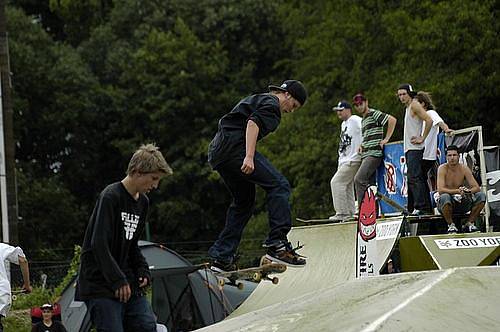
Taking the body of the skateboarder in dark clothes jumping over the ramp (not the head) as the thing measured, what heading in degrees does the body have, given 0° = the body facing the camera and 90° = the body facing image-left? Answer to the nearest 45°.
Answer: approximately 270°

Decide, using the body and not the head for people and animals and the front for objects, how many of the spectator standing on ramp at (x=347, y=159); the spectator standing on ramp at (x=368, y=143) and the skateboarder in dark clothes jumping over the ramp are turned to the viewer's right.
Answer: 1

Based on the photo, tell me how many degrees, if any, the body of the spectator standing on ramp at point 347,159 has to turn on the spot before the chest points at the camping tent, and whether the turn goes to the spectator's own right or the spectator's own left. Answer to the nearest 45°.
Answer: approximately 45° to the spectator's own right

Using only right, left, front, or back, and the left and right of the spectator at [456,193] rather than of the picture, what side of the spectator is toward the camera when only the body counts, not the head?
front

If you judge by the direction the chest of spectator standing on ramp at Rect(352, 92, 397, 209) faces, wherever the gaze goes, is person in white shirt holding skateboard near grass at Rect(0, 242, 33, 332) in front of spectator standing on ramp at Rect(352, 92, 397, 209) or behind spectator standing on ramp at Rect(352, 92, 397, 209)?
in front

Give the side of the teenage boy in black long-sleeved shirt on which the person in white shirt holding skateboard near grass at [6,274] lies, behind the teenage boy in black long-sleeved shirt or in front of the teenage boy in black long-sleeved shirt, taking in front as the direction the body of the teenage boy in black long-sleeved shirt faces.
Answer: behind

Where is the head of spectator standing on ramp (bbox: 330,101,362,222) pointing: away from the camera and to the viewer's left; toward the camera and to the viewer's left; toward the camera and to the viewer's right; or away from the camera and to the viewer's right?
toward the camera and to the viewer's left

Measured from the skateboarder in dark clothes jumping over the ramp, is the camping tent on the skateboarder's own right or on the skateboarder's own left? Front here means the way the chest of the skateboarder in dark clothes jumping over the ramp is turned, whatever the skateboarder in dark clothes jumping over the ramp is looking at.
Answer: on the skateboarder's own left

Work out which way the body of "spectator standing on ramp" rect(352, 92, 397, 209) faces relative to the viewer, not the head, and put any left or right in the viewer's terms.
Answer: facing the viewer and to the left of the viewer

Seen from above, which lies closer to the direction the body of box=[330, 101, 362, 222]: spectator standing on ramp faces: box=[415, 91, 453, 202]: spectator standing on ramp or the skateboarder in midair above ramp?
the skateboarder in midair above ramp
